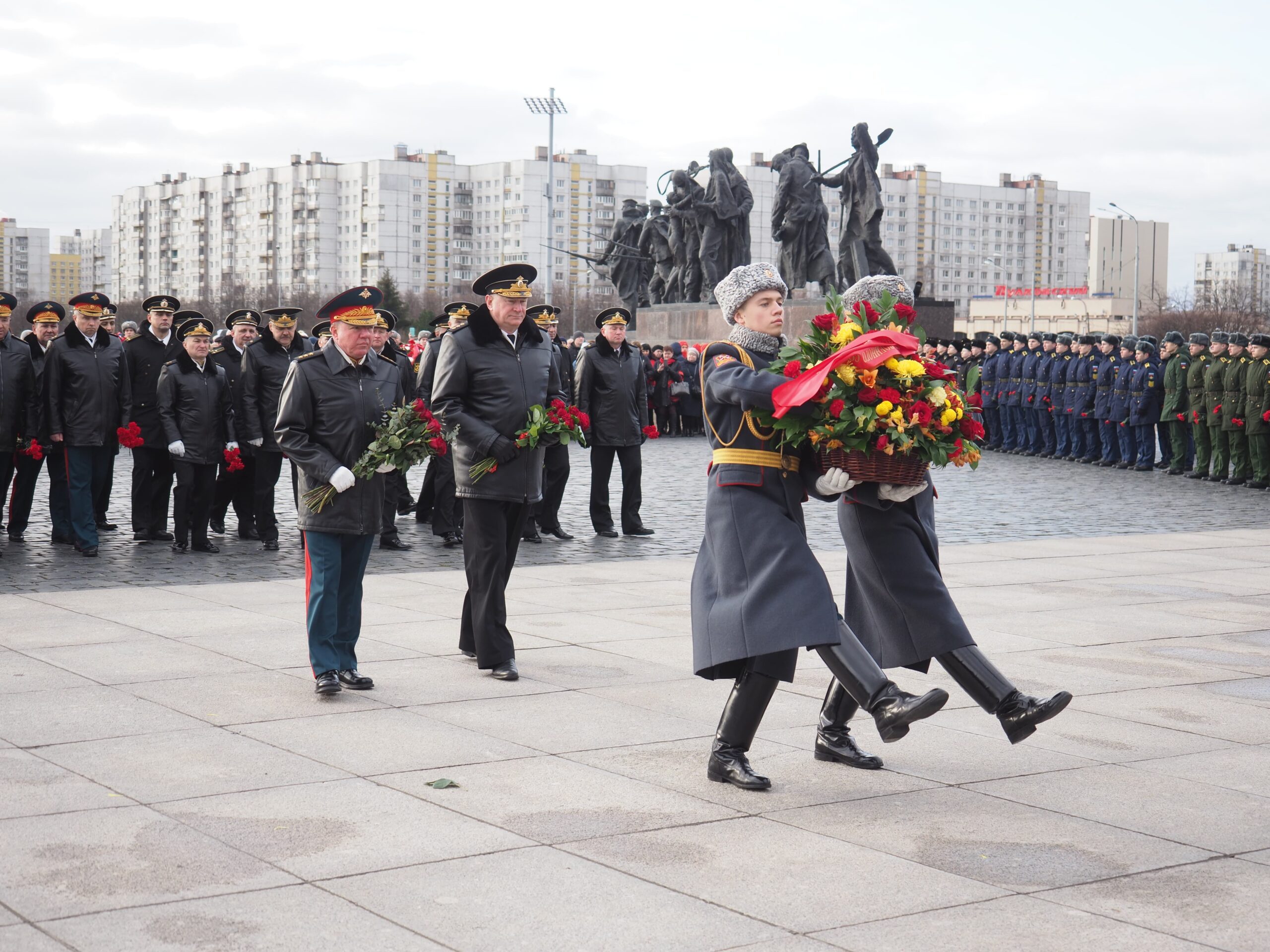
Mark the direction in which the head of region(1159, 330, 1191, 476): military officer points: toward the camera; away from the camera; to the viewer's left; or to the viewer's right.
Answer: to the viewer's left

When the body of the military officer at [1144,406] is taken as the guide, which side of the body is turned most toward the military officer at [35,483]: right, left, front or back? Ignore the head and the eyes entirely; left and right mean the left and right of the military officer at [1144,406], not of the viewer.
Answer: front

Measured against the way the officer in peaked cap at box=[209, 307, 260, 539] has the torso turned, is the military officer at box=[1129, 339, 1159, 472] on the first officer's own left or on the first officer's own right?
on the first officer's own left

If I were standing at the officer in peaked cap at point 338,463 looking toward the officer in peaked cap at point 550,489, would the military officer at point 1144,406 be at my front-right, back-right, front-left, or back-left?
front-right

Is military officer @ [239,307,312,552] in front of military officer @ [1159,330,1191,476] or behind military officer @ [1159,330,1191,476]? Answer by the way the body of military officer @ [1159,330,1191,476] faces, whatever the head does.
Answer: in front

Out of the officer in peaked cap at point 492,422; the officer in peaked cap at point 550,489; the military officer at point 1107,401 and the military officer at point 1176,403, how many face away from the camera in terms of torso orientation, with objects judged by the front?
0

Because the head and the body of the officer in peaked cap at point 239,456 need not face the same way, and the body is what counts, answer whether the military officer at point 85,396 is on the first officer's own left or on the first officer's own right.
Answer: on the first officer's own right

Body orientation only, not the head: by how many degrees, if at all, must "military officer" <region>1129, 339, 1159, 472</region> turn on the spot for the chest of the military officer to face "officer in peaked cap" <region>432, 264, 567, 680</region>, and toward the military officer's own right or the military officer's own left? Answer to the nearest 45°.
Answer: approximately 45° to the military officer's own left

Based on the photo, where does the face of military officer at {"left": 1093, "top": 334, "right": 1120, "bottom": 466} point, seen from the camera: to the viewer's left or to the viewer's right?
to the viewer's left

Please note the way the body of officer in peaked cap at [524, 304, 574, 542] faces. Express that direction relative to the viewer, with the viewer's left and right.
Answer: facing the viewer and to the right of the viewer

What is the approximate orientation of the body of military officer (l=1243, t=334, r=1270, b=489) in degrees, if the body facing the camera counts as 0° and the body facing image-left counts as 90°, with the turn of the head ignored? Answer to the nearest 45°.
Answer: approximately 45°

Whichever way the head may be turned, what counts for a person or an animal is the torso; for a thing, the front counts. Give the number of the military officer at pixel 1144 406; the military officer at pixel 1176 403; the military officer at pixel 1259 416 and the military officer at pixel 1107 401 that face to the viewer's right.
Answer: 0

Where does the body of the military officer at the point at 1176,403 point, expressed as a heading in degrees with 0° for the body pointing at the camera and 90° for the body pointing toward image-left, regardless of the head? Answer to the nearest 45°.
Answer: approximately 45°

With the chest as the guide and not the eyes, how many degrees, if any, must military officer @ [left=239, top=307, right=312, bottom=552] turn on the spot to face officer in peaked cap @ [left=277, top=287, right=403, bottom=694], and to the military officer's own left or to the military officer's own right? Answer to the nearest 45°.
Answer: approximately 45° to the military officer's own right
